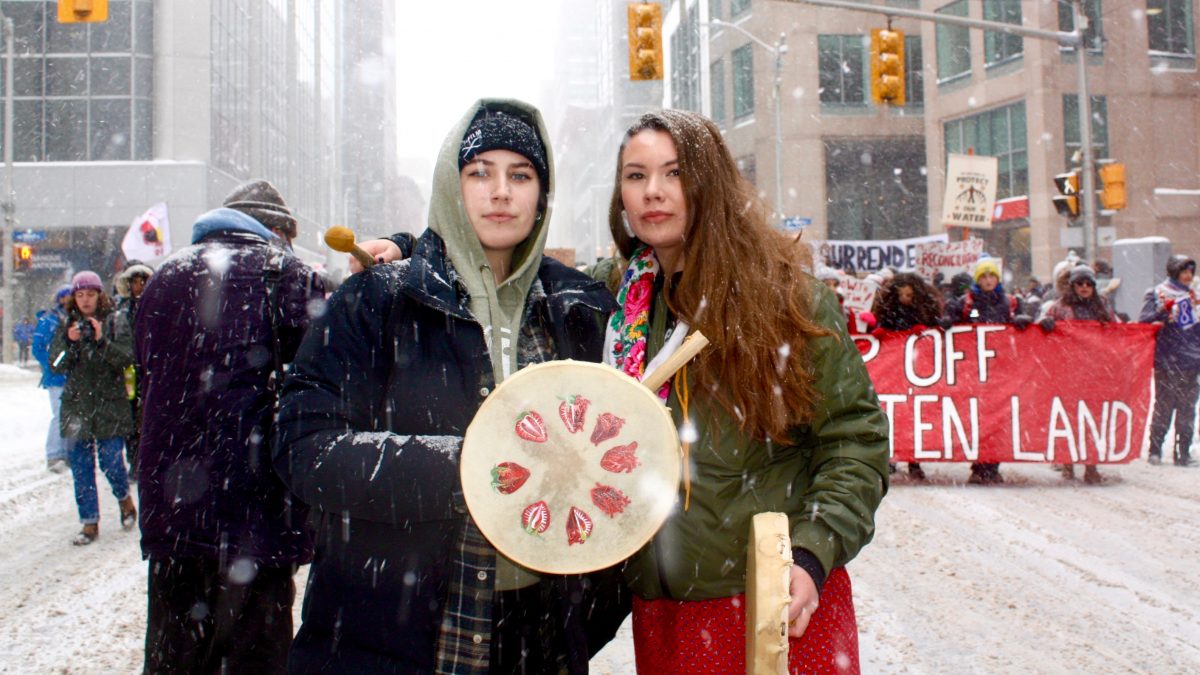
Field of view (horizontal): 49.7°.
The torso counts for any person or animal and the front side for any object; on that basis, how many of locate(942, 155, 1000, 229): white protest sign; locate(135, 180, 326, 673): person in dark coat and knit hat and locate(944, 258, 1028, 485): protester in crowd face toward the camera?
2

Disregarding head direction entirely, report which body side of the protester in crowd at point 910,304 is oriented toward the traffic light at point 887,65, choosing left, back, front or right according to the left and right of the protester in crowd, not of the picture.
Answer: back

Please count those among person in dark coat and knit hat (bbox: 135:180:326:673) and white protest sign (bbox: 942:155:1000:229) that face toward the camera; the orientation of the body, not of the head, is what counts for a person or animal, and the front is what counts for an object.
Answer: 1

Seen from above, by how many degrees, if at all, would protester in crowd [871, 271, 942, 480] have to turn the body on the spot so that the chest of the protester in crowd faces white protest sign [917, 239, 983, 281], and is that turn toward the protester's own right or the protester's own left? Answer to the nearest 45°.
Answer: approximately 180°

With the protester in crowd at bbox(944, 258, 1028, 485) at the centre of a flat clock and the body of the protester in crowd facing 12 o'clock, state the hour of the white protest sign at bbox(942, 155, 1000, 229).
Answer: The white protest sign is roughly at 6 o'clock from the protester in crowd.
